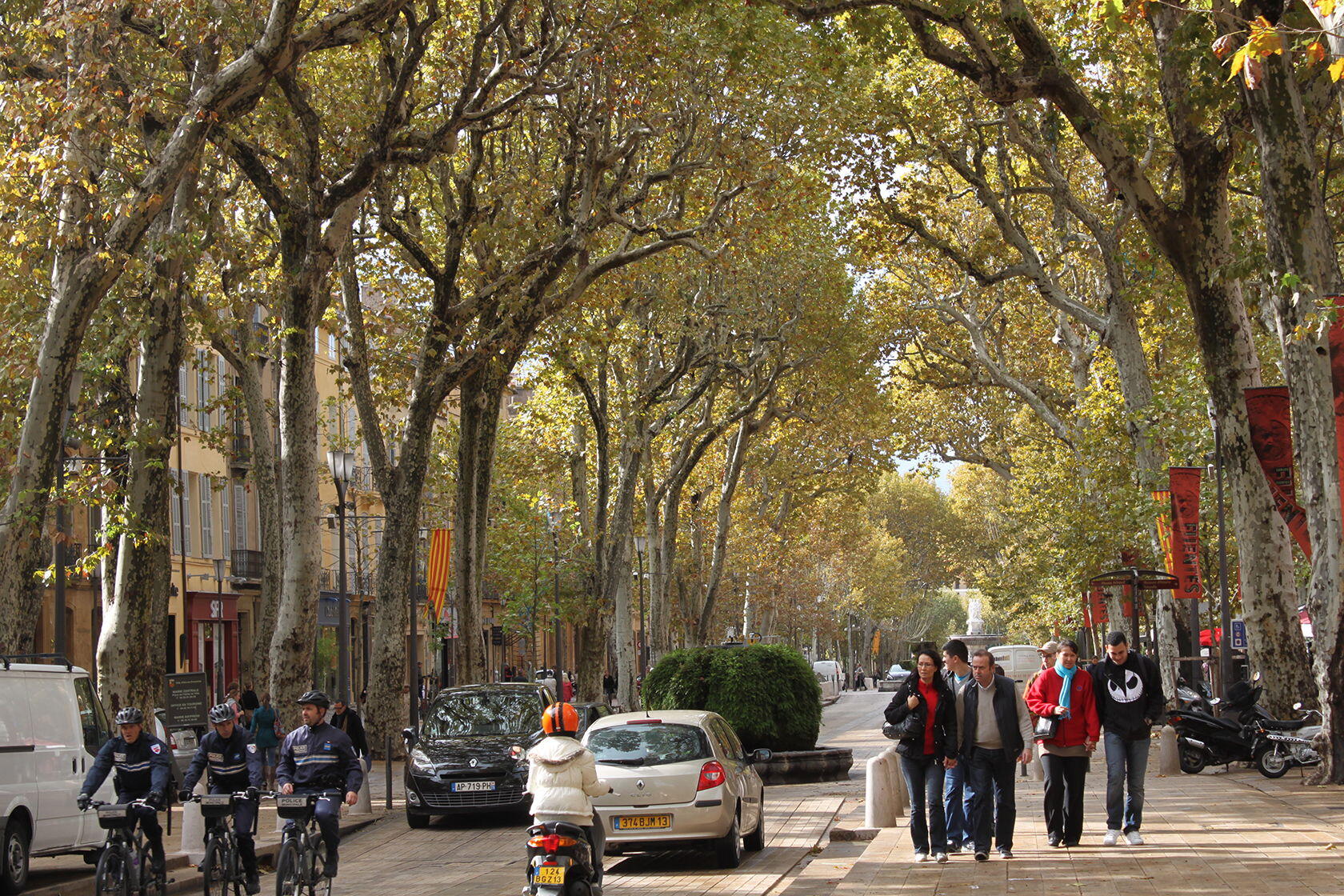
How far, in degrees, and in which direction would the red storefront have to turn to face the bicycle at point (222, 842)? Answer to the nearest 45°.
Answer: approximately 45° to its right

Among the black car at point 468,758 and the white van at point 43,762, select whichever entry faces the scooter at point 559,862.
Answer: the black car

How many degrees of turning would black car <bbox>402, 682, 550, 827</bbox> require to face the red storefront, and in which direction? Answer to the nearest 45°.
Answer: approximately 180°

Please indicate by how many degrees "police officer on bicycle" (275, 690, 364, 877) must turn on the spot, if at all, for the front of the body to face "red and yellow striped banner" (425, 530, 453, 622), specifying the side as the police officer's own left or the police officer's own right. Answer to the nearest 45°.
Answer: approximately 135° to the police officer's own right

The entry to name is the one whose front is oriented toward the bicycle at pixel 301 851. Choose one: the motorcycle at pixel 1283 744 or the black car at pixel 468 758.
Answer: the black car

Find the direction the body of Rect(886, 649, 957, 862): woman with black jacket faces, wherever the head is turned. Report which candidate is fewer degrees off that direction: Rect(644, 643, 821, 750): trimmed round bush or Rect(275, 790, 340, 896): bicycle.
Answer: the bicycle

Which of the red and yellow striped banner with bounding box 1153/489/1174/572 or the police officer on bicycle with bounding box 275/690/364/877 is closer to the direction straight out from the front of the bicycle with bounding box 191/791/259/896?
the police officer on bicycle

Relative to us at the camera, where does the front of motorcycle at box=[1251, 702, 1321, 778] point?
facing to the right of the viewer

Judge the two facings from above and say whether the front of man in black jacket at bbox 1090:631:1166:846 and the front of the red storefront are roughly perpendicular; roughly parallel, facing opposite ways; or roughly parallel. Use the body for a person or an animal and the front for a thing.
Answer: roughly perpendicular

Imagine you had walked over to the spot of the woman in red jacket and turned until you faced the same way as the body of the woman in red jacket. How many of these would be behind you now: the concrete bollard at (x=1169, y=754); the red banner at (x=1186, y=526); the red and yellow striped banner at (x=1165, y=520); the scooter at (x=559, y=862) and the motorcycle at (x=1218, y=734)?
4
